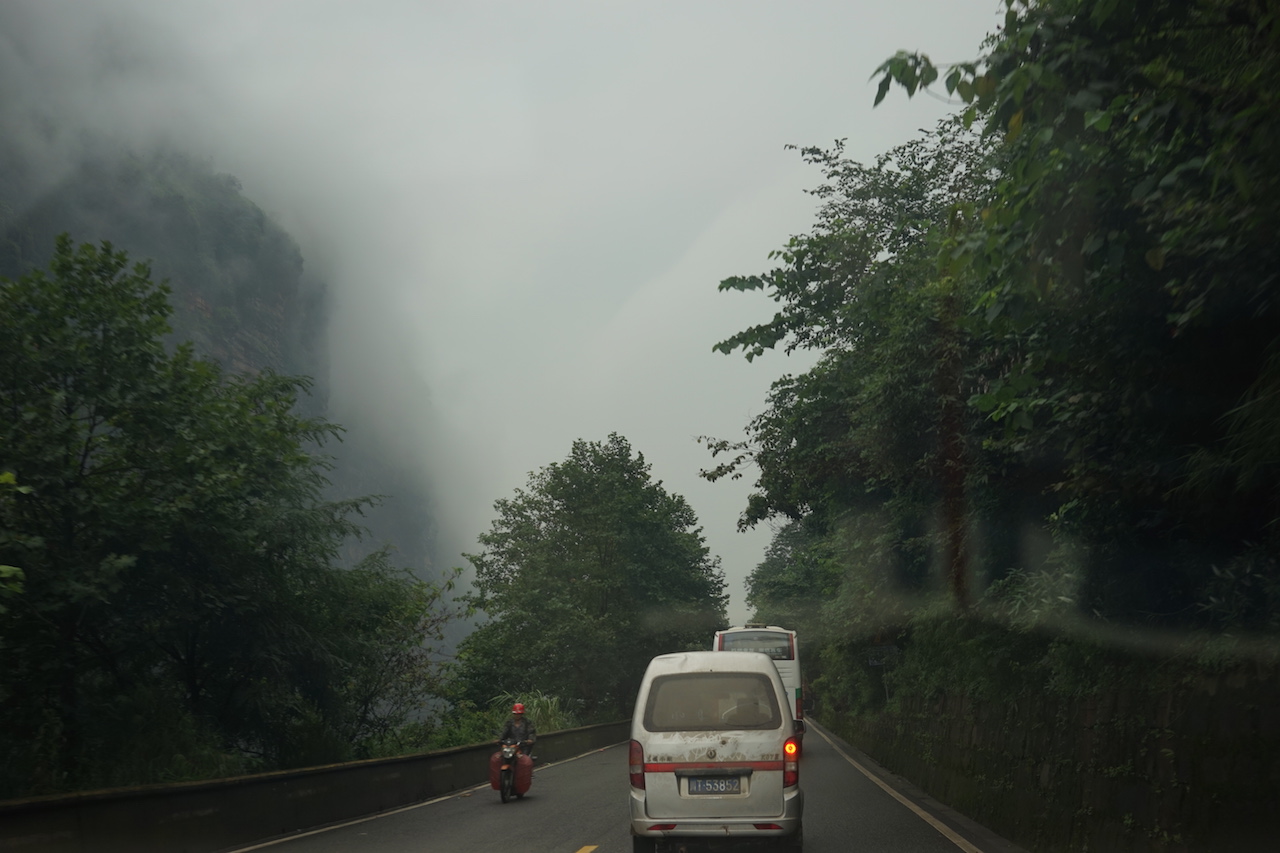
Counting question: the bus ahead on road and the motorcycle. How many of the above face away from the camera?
1

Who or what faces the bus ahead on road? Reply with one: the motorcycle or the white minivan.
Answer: the white minivan

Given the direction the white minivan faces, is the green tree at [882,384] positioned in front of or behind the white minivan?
in front

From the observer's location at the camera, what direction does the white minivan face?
facing away from the viewer

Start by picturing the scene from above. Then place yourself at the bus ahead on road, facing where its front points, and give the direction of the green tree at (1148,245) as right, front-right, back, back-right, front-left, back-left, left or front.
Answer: back

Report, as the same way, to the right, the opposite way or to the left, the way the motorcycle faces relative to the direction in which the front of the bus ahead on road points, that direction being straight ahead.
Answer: the opposite way

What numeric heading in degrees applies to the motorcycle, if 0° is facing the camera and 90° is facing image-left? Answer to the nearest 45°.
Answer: approximately 0°

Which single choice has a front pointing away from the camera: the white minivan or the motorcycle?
the white minivan

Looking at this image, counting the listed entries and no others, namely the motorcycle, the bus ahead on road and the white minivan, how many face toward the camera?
1

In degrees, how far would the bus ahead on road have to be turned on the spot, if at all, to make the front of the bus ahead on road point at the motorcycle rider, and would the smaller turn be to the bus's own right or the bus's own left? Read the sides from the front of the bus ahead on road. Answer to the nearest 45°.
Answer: approximately 180°

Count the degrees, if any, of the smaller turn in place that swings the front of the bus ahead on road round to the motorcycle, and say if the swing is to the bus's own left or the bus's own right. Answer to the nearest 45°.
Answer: approximately 180°

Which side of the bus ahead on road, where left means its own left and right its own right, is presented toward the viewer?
back

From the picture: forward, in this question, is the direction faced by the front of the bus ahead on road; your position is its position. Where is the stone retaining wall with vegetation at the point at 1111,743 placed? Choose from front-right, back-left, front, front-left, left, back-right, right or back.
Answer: back
